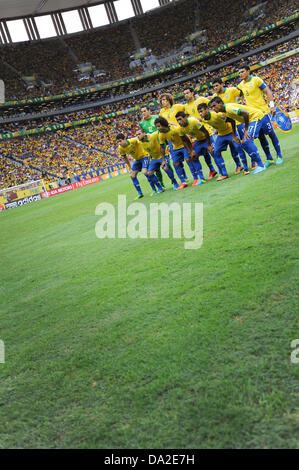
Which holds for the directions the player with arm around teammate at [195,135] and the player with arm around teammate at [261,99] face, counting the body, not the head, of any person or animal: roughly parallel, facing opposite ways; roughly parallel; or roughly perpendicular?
roughly parallel

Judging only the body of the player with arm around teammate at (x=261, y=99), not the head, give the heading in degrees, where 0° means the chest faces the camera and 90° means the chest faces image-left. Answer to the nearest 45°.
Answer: approximately 45°

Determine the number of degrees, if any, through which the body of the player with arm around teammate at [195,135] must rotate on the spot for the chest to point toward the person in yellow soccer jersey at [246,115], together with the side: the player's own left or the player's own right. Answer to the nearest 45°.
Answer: approximately 90° to the player's own left

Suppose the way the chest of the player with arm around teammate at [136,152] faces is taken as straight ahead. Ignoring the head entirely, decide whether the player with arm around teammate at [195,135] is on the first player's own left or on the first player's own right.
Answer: on the first player's own left

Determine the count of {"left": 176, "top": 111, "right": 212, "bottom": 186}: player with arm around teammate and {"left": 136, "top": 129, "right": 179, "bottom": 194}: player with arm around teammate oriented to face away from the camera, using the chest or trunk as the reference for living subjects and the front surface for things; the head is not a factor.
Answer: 0

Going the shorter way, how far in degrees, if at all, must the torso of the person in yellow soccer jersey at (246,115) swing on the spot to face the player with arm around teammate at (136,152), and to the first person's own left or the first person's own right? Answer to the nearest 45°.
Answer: approximately 90° to the first person's own right

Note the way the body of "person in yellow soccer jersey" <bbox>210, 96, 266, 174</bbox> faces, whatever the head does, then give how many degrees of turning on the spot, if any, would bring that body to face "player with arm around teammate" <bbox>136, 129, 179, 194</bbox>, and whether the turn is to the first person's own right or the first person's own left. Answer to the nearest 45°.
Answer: approximately 90° to the first person's own right

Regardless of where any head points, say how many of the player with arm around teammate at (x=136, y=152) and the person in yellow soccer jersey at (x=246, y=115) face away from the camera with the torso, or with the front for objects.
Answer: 0

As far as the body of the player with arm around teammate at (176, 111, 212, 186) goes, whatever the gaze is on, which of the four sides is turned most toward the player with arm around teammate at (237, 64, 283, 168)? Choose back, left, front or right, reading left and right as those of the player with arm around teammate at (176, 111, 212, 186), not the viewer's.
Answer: left

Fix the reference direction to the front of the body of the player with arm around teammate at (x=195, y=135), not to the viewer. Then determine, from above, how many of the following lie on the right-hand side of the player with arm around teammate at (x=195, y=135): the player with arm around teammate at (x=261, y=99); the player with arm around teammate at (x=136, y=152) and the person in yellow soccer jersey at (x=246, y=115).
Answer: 1

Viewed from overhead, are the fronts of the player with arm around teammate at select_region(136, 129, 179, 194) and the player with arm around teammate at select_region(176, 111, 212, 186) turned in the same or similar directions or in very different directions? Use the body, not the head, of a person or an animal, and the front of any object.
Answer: same or similar directions
